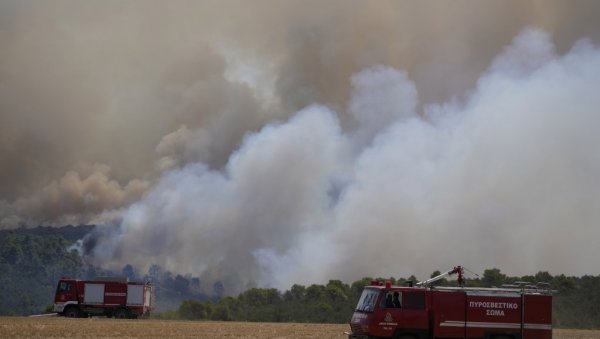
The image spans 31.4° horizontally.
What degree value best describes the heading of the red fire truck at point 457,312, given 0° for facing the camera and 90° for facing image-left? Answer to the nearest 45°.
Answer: approximately 90°
